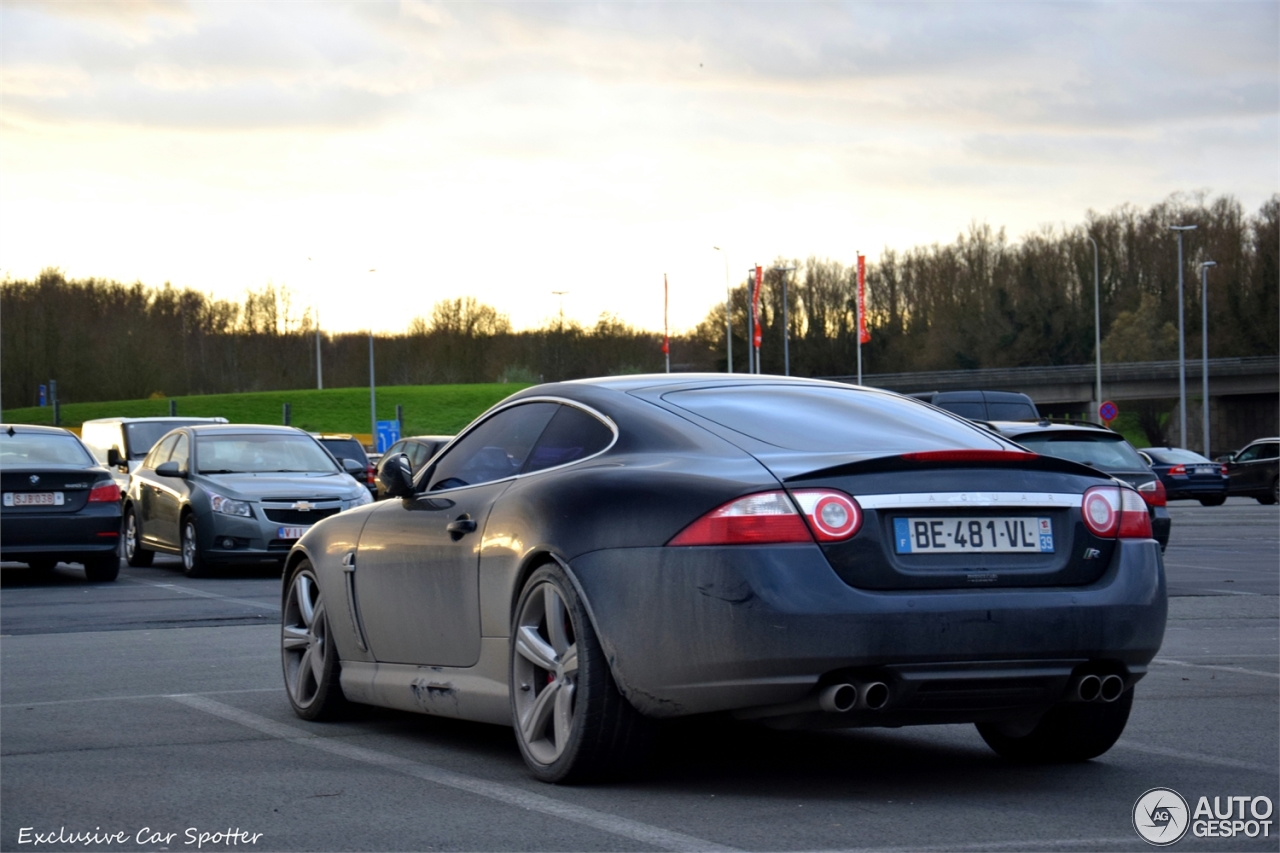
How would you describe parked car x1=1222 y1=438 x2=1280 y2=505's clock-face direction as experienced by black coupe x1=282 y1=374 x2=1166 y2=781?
The parked car is roughly at 2 o'clock from the black coupe.

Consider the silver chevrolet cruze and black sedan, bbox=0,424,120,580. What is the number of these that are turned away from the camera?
1

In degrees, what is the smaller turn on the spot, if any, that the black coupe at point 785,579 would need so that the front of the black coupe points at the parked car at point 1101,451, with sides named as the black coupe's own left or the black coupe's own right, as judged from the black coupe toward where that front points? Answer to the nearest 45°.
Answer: approximately 45° to the black coupe's own right

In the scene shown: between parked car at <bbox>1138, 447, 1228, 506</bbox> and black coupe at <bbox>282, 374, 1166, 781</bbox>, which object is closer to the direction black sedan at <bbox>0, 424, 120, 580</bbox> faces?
the parked car

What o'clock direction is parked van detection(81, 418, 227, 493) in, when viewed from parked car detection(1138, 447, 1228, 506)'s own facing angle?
parked van detection(81, 418, 227, 493) is roughly at 9 o'clock from parked car detection(1138, 447, 1228, 506).

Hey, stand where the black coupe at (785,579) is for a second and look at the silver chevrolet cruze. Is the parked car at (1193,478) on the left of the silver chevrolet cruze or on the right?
right

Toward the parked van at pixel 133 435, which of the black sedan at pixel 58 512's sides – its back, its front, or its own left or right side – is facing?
front

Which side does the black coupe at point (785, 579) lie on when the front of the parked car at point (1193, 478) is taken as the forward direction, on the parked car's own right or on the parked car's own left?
on the parked car's own left

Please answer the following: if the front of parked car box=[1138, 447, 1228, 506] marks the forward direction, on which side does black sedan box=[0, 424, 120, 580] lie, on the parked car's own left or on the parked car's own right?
on the parked car's own left

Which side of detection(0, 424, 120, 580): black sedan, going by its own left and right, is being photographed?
back

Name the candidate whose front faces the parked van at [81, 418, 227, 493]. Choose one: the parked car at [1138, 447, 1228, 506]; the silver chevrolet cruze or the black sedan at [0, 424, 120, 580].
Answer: the black sedan

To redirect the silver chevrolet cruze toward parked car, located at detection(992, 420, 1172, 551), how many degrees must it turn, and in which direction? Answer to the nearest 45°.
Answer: approximately 45° to its left

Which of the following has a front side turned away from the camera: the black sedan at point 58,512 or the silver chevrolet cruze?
the black sedan

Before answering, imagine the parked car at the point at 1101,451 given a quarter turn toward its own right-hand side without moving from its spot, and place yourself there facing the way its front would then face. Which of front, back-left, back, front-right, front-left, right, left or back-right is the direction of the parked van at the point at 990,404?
front-left

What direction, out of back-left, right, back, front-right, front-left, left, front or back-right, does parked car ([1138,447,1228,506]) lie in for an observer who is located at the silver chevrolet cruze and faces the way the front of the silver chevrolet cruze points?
left

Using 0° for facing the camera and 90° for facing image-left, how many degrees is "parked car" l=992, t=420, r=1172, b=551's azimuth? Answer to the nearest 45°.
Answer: approximately 135°

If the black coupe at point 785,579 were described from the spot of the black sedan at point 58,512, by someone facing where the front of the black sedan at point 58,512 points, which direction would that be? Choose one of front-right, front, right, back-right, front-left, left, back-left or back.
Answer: back

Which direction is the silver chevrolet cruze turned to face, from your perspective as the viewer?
facing the viewer and to the right of the viewer
